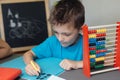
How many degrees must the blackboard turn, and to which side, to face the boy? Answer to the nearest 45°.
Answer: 0° — it already faces them

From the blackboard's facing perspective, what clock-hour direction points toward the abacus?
The abacus is roughly at 11 o'clock from the blackboard.

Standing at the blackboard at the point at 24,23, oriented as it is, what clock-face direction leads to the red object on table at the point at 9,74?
The red object on table is roughly at 12 o'clock from the blackboard.

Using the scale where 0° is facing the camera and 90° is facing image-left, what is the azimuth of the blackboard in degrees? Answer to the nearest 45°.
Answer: approximately 0°
